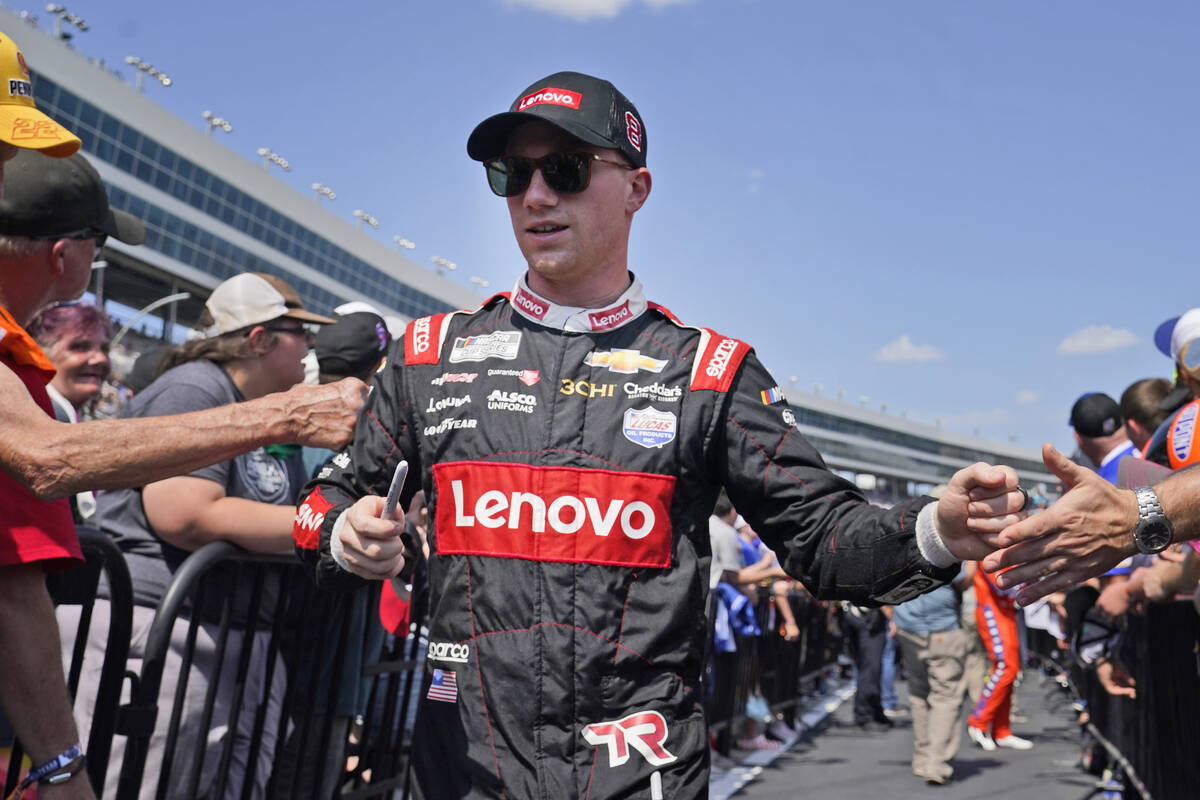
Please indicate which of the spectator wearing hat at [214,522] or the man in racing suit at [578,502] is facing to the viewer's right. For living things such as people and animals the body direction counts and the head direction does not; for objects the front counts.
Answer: the spectator wearing hat

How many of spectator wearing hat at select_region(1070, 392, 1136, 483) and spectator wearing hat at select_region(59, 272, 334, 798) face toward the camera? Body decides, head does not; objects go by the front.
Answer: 0

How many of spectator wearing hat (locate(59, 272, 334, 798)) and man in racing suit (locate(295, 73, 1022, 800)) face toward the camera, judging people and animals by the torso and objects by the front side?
1

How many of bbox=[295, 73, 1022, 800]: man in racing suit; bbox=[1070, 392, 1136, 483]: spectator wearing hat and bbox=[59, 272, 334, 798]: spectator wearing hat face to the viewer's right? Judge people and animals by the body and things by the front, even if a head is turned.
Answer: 1

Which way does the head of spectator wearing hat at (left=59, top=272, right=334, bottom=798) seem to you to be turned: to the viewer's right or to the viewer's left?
to the viewer's right

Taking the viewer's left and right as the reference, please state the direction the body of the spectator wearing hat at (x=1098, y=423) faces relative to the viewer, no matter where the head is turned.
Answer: facing away from the viewer and to the left of the viewer

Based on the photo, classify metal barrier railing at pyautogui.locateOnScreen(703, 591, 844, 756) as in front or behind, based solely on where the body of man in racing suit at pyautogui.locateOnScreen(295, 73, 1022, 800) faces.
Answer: behind

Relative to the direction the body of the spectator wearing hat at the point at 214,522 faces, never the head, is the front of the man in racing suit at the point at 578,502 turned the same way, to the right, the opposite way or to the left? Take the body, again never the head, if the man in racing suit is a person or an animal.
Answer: to the right

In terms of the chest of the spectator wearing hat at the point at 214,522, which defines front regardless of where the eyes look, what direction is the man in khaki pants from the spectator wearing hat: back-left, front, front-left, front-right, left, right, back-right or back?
front-left

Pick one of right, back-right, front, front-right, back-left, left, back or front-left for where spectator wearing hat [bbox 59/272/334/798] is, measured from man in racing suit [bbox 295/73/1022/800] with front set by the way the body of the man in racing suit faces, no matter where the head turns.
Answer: back-right

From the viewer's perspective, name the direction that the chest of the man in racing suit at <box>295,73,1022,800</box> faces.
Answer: toward the camera

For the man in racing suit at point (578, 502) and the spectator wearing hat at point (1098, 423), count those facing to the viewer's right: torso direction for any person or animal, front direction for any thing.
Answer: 0

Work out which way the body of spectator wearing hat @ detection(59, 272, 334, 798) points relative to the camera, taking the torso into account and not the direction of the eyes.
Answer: to the viewer's right
